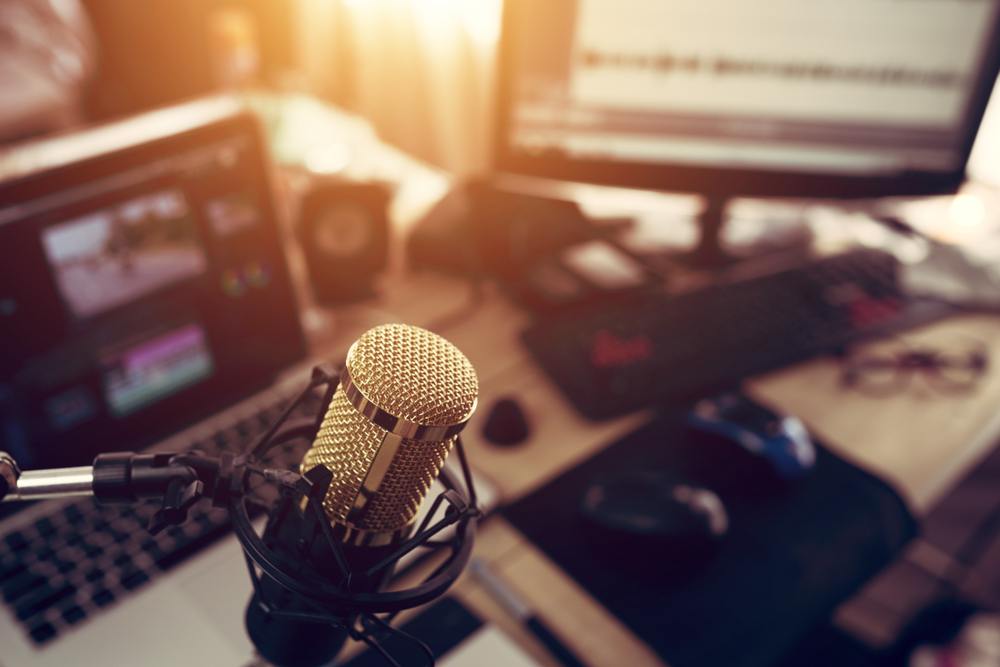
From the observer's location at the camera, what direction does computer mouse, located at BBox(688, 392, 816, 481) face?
facing away from the viewer and to the left of the viewer

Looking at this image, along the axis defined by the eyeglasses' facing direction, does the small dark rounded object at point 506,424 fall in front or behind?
in front

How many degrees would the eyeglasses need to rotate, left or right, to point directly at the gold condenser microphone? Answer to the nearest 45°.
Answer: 0° — it already faces it

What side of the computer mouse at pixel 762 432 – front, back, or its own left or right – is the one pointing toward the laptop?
left

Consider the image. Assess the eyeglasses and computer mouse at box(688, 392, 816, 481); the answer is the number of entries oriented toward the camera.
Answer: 1

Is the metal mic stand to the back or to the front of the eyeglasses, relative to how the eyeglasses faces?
to the front

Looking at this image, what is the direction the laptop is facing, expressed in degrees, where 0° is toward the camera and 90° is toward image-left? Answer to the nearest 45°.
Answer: approximately 315°

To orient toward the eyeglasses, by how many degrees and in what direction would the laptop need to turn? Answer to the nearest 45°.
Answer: approximately 45° to its left
